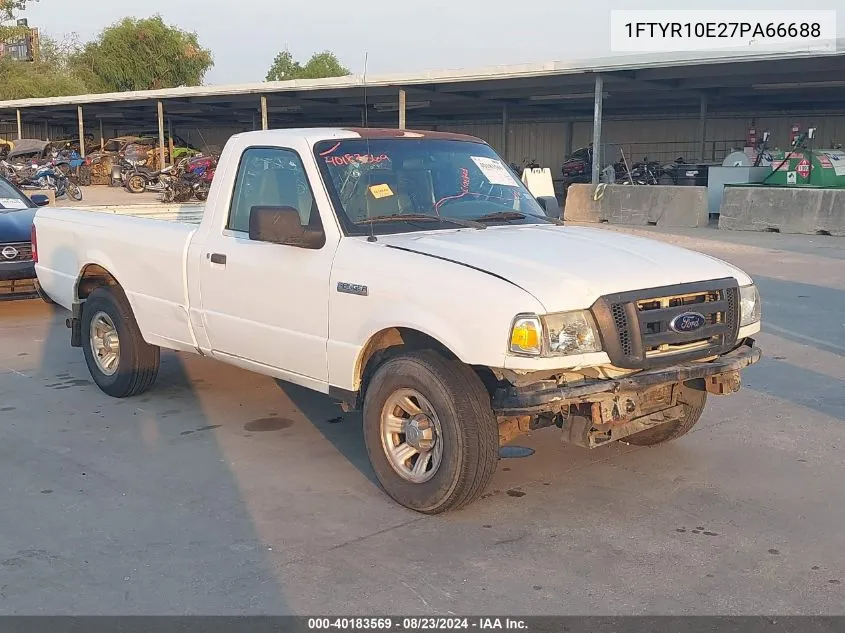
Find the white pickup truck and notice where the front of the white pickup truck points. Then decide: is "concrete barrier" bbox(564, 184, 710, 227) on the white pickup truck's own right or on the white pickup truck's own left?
on the white pickup truck's own left

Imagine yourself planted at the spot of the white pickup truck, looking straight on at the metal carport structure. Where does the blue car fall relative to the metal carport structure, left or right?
left

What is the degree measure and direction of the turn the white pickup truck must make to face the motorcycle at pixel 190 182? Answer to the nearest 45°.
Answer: approximately 135° to its left

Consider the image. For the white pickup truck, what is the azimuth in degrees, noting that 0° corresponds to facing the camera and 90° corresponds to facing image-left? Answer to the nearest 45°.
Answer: approximately 315°

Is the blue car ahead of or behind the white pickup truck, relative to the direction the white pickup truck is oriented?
behind

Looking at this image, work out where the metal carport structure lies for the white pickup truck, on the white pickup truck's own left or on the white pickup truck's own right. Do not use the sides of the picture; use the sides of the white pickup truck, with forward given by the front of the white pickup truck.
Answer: on the white pickup truck's own left

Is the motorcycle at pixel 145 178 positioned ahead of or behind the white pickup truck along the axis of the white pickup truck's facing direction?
behind

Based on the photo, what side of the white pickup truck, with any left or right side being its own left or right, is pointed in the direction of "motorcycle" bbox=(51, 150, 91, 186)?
back

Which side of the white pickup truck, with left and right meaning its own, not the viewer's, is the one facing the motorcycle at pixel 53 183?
back
